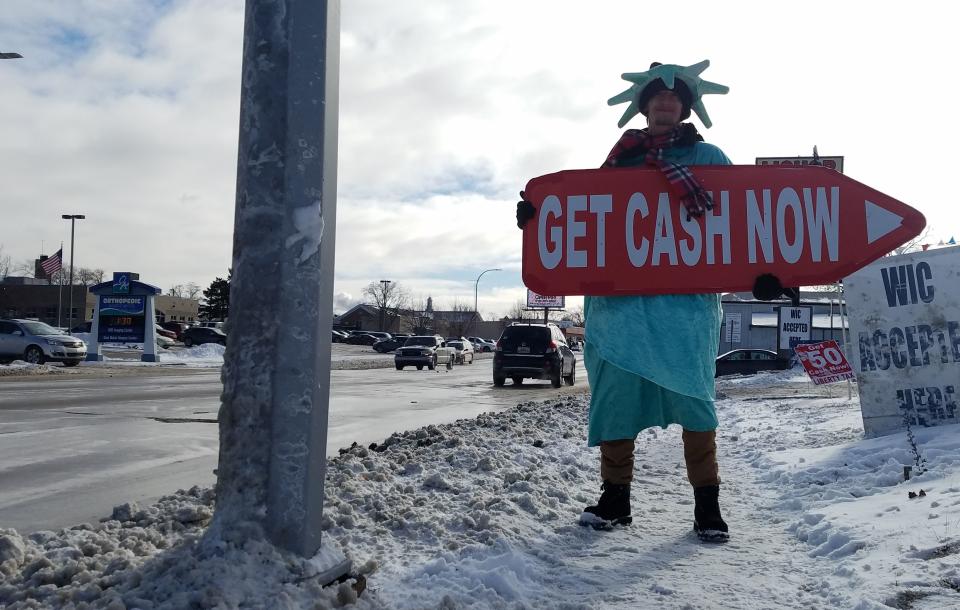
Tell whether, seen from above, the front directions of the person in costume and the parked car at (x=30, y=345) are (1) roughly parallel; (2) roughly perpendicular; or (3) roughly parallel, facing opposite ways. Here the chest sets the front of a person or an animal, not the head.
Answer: roughly perpendicular
